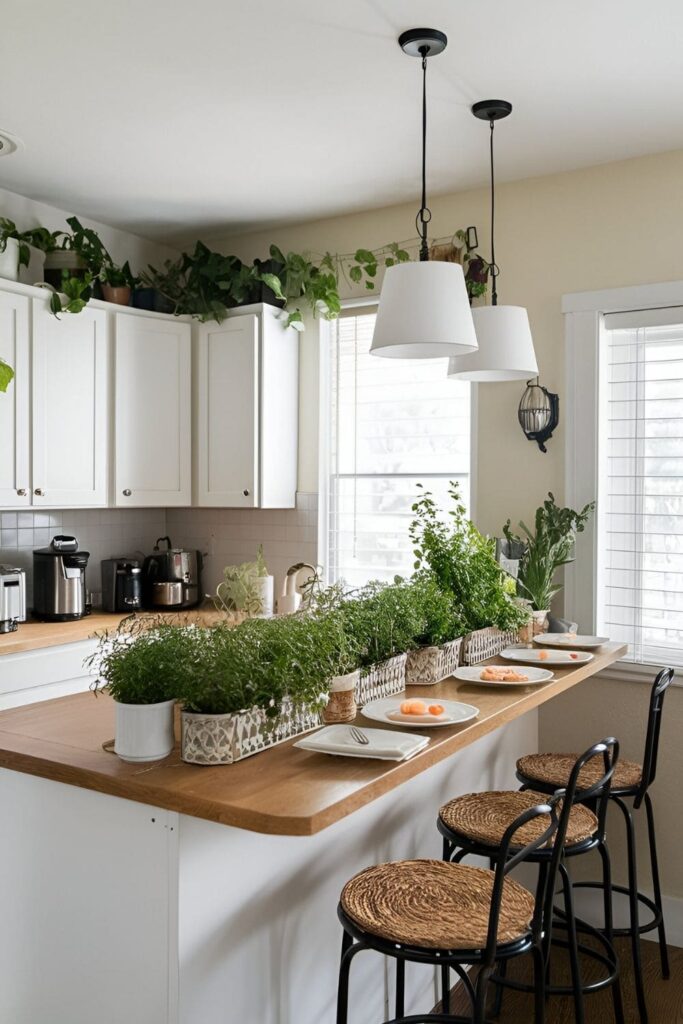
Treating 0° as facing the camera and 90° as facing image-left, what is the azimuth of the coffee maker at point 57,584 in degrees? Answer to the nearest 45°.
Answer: approximately 315°

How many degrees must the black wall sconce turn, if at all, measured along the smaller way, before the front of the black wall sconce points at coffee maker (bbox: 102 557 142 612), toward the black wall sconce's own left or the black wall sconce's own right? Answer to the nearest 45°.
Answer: approximately 45° to the black wall sconce's own right

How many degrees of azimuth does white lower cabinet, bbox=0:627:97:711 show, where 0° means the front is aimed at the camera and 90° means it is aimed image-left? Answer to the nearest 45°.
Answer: approximately 315°

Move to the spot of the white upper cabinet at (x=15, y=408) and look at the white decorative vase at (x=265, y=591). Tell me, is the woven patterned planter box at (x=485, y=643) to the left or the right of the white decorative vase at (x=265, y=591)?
right

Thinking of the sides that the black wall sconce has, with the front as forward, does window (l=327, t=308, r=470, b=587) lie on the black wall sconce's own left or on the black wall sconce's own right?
on the black wall sconce's own right

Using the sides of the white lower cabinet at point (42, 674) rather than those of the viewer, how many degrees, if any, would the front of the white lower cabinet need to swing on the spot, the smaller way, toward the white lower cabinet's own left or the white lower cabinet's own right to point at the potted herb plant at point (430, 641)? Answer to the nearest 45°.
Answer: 0° — it already faces it
